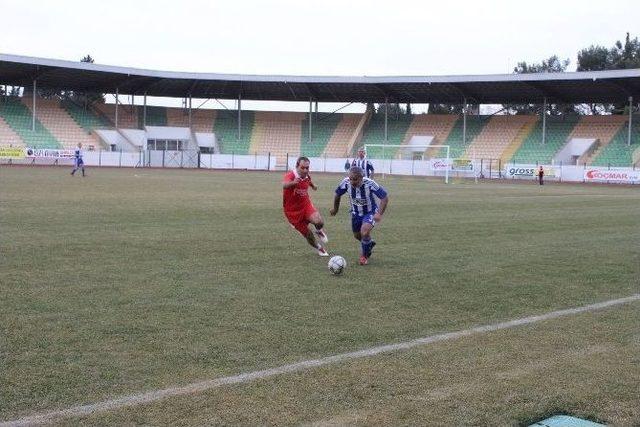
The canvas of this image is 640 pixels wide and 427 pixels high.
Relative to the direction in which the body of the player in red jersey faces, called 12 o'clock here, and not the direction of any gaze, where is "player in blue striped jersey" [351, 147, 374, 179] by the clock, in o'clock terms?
The player in blue striped jersey is roughly at 8 o'clock from the player in red jersey.

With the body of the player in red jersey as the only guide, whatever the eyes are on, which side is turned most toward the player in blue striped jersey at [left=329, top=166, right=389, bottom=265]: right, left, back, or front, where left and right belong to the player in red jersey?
front

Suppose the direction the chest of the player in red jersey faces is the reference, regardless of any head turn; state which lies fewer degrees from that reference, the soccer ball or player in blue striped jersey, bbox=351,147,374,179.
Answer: the soccer ball

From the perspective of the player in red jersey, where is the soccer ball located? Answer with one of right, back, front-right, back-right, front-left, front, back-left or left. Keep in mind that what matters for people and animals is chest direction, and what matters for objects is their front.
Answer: front-right

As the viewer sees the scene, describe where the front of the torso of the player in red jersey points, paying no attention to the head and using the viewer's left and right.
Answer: facing the viewer and to the right of the viewer
